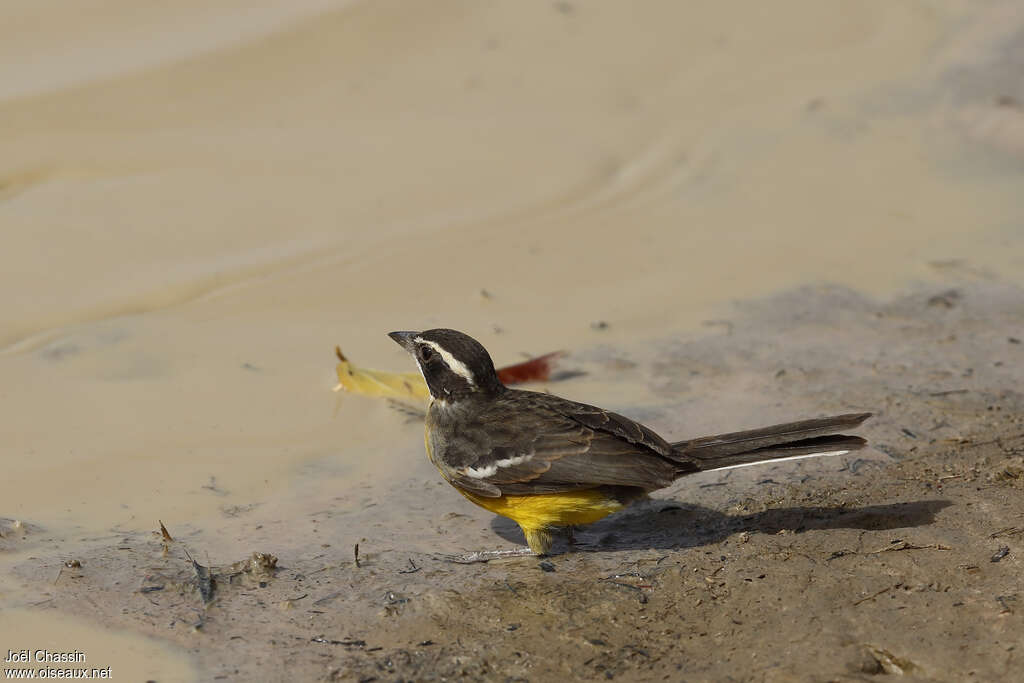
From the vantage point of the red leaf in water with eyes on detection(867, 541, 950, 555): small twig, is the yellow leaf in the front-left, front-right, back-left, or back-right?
back-right

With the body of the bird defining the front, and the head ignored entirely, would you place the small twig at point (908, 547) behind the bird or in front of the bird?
behind

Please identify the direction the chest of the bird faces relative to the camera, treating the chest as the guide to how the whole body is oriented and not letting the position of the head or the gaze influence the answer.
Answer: to the viewer's left

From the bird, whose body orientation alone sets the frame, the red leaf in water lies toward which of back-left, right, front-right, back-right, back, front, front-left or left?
right

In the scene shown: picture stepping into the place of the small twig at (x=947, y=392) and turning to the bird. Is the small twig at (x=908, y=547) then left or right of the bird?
left

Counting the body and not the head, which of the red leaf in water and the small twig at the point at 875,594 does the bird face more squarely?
the red leaf in water

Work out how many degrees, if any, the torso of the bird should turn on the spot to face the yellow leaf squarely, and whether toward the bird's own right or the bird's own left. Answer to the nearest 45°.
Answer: approximately 45° to the bird's own right

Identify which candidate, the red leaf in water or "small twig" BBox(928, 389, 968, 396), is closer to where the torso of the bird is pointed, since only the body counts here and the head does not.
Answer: the red leaf in water

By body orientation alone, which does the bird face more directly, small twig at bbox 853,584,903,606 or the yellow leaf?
the yellow leaf
